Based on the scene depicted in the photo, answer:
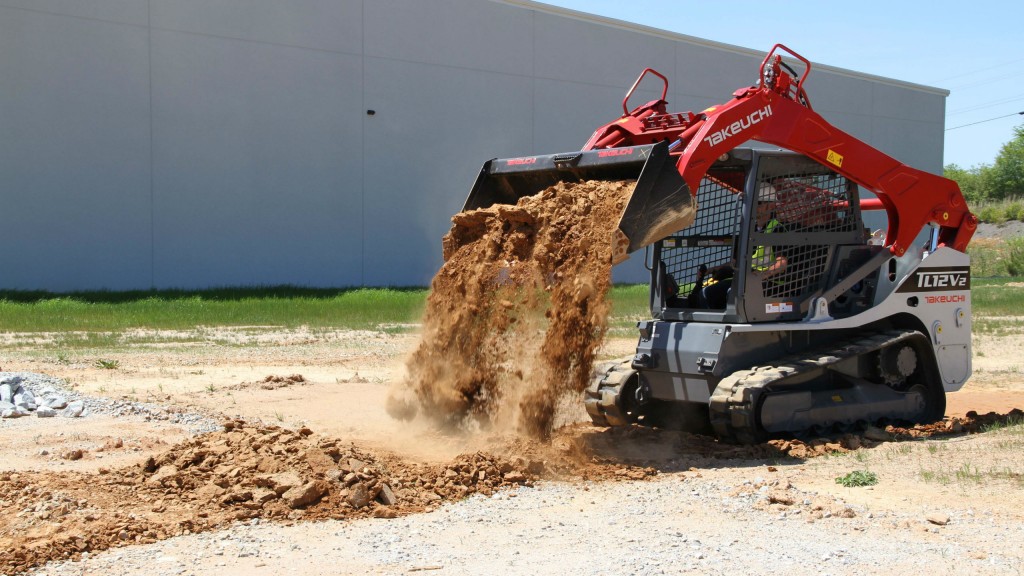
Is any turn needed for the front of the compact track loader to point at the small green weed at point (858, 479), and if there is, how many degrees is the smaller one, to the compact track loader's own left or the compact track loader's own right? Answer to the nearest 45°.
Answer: approximately 45° to the compact track loader's own left

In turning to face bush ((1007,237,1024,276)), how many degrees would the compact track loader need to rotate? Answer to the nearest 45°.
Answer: approximately 135° to its right

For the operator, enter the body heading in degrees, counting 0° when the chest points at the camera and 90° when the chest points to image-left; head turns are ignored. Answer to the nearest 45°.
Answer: approximately 45°

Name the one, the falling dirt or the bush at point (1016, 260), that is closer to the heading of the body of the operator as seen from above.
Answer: the falling dirt

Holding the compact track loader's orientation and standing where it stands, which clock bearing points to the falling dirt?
The falling dirt is roughly at 1 o'clock from the compact track loader.

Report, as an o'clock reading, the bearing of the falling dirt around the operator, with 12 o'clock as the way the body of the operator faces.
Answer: The falling dirt is roughly at 1 o'clock from the operator.

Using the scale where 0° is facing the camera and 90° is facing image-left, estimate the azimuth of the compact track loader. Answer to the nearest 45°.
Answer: approximately 45°

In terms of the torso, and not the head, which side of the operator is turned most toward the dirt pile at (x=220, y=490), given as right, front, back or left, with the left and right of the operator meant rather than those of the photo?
front
